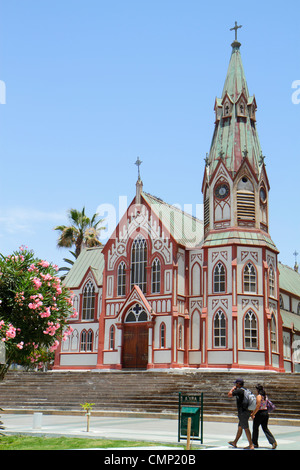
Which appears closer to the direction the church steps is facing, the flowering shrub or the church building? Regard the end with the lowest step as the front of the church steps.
the flowering shrub

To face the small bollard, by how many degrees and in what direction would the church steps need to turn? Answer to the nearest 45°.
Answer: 0° — it already faces it

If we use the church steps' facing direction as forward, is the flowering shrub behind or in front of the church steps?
in front

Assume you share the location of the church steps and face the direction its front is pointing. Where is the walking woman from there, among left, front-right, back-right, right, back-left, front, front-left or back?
front

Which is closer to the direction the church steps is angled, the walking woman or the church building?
the walking woman

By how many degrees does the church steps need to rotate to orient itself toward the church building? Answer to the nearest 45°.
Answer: approximately 135° to its left

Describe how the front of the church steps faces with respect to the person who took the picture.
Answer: facing the viewer

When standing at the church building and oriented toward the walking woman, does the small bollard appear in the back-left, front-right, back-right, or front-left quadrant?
front-right
